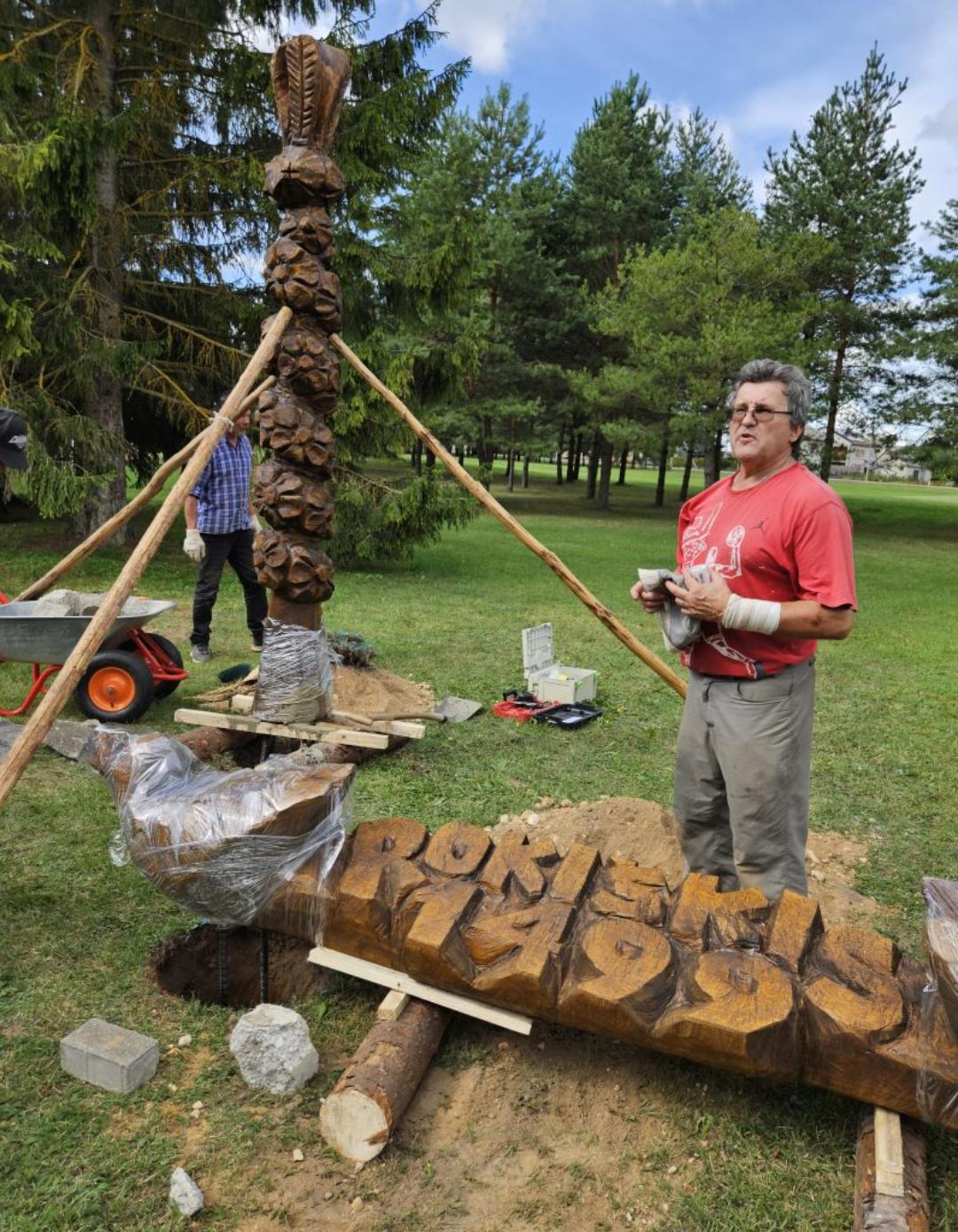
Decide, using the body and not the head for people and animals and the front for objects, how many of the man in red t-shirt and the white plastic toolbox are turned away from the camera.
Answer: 0

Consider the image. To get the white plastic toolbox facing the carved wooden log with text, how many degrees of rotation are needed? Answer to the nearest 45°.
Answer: approximately 45° to its right

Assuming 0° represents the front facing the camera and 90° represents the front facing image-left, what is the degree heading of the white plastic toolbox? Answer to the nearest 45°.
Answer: approximately 315°

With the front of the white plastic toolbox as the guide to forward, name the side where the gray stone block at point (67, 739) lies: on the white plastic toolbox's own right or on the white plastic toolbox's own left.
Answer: on the white plastic toolbox's own right

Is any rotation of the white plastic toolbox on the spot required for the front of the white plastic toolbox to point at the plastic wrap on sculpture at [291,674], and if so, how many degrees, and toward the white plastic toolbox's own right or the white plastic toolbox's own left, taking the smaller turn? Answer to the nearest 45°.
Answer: approximately 90° to the white plastic toolbox's own right

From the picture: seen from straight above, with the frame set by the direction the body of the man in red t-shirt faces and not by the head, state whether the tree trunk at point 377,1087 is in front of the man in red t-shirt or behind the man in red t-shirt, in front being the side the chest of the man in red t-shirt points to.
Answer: in front

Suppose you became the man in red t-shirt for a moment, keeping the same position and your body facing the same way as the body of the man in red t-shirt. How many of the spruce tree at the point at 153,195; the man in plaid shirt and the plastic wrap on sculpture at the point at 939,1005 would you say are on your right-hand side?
2

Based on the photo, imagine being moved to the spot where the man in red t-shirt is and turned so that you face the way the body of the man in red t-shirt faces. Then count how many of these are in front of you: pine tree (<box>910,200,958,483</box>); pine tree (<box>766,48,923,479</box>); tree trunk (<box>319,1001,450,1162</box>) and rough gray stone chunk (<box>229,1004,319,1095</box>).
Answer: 2

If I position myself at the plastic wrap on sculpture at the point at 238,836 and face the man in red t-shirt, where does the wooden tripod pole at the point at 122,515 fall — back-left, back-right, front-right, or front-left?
back-left

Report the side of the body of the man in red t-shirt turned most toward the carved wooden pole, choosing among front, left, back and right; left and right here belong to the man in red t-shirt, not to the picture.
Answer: right

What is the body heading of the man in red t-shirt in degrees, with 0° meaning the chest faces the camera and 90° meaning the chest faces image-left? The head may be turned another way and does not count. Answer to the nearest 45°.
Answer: approximately 45°
